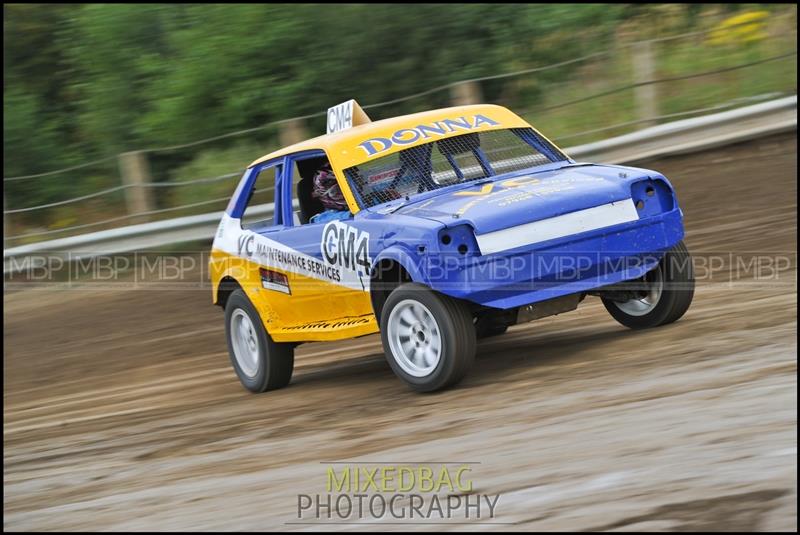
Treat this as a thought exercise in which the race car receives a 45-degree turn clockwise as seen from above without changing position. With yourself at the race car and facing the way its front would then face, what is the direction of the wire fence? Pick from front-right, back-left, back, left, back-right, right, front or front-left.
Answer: back

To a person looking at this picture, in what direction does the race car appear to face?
facing the viewer and to the right of the viewer

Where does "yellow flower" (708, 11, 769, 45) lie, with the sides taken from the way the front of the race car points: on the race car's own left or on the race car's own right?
on the race car's own left
